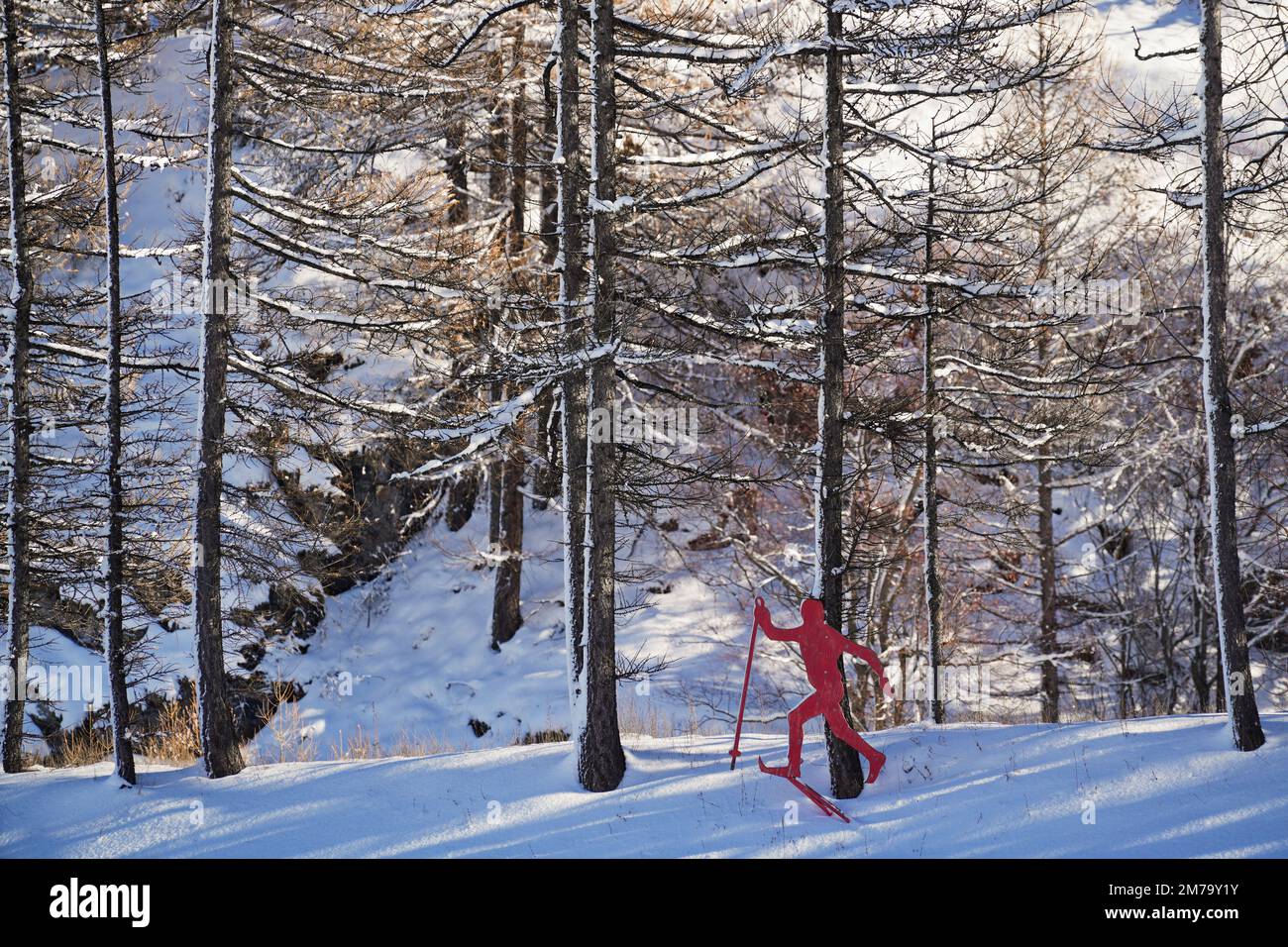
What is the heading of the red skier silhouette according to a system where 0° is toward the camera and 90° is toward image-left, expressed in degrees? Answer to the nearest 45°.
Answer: approximately 90°

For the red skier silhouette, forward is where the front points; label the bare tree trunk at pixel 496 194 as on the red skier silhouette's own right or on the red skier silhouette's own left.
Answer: on the red skier silhouette's own right
